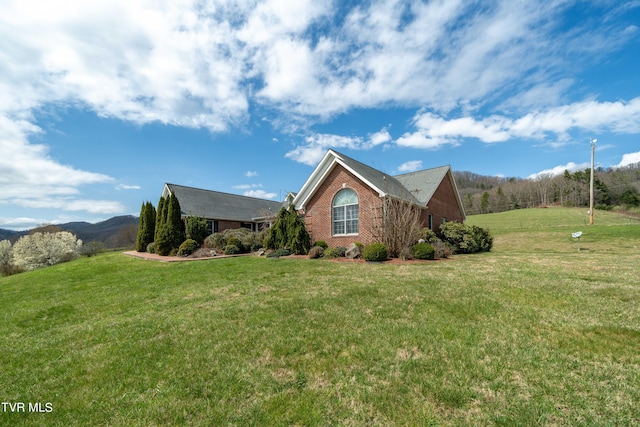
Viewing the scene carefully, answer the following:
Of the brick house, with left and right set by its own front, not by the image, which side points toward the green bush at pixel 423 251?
left

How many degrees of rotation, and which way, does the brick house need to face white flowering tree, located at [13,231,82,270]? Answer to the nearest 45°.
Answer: approximately 45° to its right

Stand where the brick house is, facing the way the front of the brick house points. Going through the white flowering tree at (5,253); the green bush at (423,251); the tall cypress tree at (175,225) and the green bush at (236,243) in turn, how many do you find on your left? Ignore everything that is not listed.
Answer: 1

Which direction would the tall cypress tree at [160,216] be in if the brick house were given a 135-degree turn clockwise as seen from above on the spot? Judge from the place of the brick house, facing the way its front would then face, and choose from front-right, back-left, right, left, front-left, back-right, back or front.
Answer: left

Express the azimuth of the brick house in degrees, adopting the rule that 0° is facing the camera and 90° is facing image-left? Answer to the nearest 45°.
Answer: approximately 45°

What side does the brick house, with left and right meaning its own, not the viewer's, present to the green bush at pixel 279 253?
front

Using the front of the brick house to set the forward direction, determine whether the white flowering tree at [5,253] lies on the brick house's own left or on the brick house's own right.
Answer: on the brick house's own right

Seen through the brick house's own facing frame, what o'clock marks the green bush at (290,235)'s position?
The green bush is roughly at 1 o'clock from the brick house.

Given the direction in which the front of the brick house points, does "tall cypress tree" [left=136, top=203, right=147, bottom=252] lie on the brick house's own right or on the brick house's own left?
on the brick house's own right
